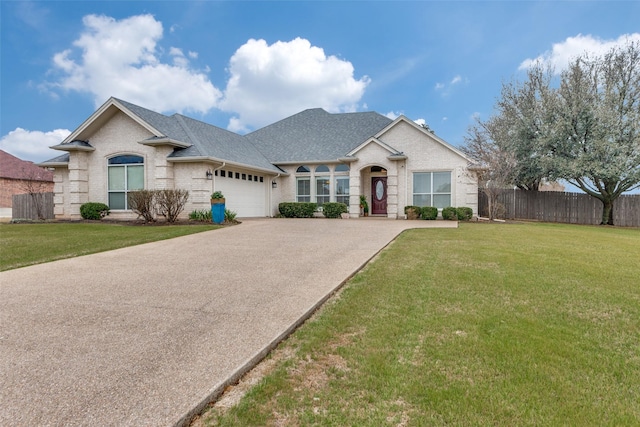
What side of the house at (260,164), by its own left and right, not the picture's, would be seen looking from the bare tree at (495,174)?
left

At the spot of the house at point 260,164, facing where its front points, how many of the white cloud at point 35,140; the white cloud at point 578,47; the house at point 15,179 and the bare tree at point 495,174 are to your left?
2

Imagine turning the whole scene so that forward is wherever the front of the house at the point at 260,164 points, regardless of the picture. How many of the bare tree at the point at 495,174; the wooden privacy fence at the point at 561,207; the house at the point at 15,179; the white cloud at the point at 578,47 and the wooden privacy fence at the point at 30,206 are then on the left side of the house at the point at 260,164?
3

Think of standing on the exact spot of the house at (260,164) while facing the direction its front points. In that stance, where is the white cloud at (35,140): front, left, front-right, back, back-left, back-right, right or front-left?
right

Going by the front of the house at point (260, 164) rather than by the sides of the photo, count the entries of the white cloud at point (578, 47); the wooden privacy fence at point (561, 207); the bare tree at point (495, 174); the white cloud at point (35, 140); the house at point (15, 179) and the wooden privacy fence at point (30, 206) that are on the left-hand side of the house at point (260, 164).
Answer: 3

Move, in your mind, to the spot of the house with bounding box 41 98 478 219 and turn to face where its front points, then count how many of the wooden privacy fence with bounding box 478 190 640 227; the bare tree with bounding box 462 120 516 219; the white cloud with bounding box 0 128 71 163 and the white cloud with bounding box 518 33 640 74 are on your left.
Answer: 3

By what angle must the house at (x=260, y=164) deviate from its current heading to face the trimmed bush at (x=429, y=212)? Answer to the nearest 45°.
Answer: approximately 90° to its left

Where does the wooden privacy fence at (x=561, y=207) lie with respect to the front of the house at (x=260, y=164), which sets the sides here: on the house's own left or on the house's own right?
on the house's own left

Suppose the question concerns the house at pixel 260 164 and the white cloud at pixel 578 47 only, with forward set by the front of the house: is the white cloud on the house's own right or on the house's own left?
on the house's own left

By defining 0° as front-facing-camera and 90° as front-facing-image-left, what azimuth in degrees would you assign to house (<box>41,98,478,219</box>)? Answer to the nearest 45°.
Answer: approximately 0°

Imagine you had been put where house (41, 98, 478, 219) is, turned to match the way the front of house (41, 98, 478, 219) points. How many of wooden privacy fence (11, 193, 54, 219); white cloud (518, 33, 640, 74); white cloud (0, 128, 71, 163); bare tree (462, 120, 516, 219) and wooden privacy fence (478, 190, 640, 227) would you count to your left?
3

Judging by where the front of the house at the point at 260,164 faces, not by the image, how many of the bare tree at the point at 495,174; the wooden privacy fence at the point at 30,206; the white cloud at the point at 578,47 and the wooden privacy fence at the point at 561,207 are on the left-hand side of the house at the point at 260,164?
3
